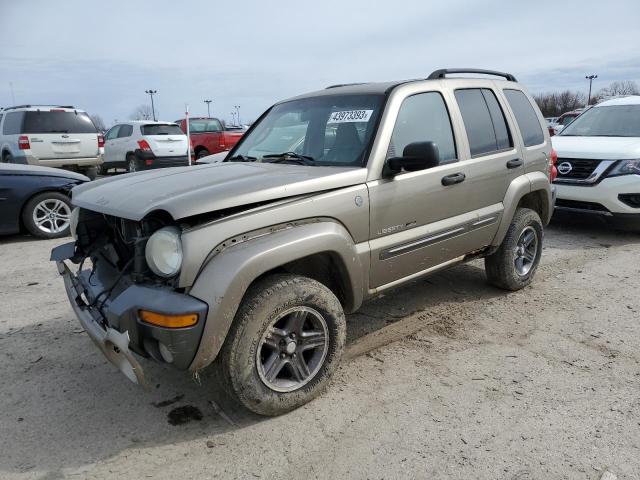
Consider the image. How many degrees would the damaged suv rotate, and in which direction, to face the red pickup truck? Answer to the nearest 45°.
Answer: approximately 135° to its right

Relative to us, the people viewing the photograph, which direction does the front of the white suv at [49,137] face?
facing away from the viewer and to the left of the viewer

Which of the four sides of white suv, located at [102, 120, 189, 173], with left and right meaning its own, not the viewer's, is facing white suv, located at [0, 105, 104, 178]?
left

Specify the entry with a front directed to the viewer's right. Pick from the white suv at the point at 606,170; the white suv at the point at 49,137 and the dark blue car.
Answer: the dark blue car

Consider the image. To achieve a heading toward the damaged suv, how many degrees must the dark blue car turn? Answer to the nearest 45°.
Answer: approximately 90° to its right

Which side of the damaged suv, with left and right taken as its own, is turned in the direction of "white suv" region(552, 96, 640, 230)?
back

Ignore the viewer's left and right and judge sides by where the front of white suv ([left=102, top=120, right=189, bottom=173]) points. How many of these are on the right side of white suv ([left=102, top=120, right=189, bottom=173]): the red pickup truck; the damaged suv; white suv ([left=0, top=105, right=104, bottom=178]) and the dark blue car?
1

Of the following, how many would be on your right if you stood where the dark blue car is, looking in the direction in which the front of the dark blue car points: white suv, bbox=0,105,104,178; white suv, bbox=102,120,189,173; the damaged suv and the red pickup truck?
1

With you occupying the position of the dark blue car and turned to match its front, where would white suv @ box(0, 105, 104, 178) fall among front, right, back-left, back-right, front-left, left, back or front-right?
left

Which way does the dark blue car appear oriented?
to the viewer's right

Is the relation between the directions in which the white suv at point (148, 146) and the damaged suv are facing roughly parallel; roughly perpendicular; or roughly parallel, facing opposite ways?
roughly perpendicular

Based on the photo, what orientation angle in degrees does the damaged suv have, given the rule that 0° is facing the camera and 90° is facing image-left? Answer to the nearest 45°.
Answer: approximately 45°
